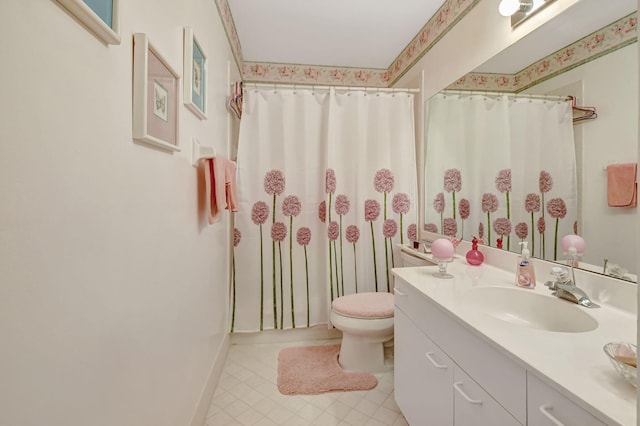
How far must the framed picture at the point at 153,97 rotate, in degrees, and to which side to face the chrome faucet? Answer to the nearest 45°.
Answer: approximately 45° to its left

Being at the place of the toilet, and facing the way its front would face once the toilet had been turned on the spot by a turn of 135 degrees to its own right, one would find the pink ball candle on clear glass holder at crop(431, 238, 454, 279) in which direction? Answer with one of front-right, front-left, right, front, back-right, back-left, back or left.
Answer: right

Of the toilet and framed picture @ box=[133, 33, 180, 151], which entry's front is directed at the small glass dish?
the framed picture
